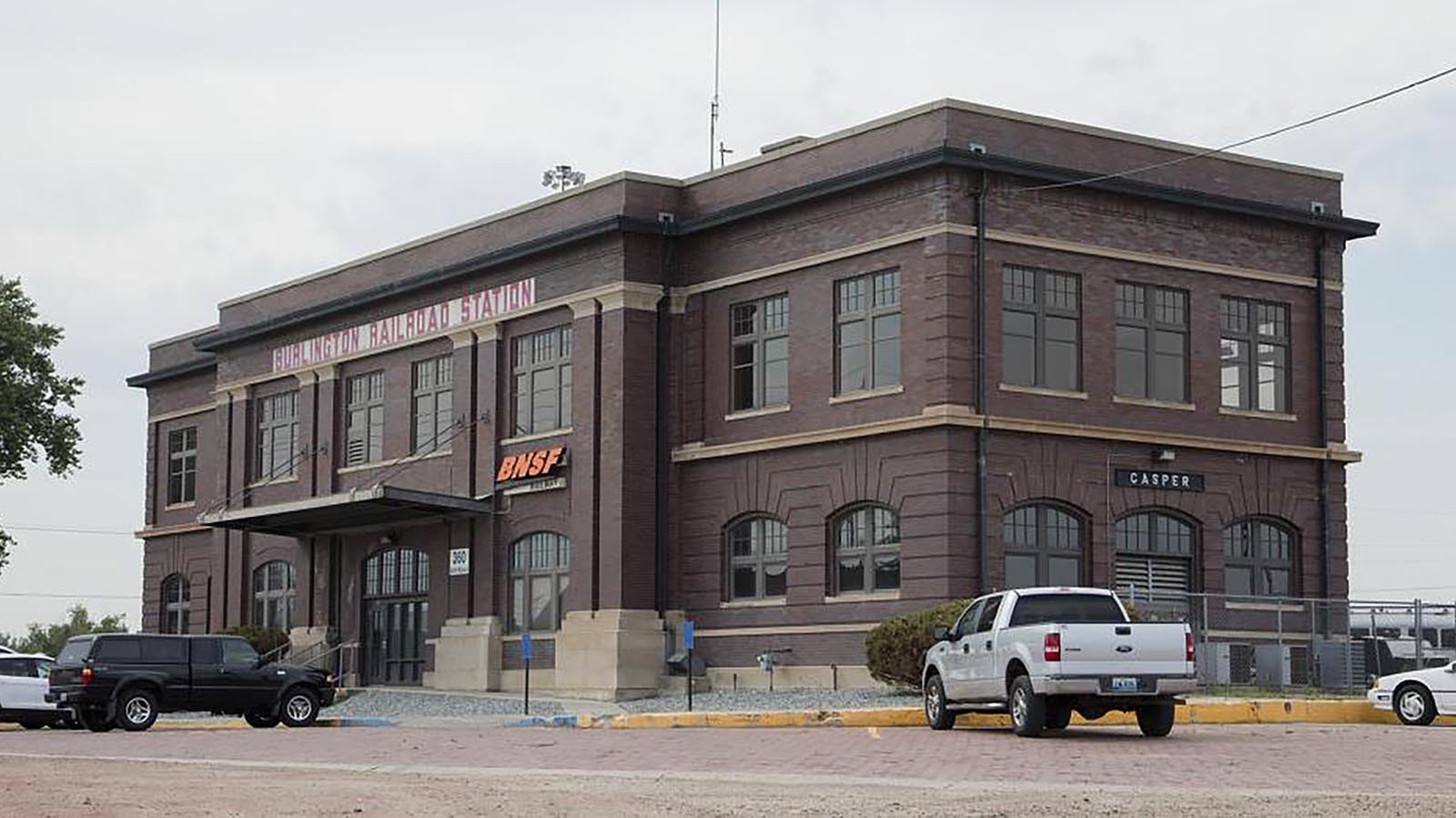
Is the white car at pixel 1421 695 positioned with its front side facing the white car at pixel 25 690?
yes

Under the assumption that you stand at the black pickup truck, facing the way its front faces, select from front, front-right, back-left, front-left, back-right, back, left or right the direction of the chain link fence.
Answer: front-right

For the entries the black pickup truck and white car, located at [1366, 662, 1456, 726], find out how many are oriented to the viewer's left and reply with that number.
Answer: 1

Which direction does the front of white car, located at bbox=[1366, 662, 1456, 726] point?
to the viewer's left

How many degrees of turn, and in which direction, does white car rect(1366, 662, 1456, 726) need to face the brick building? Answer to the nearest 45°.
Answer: approximately 45° to its right

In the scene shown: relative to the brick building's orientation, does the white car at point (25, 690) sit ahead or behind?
ahead

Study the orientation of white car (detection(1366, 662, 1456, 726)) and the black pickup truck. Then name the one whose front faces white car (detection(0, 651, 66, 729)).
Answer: white car (detection(1366, 662, 1456, 726))

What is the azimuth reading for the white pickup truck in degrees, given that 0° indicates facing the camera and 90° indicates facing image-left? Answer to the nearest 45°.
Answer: approximately 135°

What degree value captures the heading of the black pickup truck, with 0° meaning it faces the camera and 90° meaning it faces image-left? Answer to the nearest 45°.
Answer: approximately 225°
